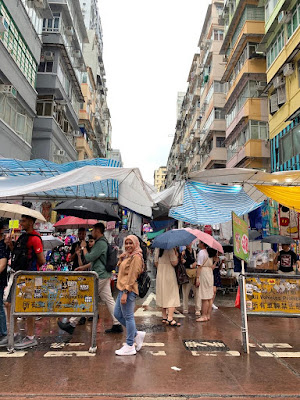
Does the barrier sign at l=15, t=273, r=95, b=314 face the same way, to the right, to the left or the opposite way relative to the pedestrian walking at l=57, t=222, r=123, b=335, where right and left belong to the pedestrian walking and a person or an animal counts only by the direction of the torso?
to the left

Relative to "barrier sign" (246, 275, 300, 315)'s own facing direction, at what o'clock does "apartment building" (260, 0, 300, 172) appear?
The apartment building is roughly at 6 o'clock from the barrier sign.

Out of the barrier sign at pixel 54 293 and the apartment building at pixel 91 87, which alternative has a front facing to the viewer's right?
the apartment building

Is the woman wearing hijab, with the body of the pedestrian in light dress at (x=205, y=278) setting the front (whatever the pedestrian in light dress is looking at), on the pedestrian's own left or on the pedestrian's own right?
on the pedestrian's own left

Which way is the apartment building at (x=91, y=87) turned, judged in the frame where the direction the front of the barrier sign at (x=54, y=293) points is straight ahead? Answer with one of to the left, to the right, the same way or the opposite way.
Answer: to the left

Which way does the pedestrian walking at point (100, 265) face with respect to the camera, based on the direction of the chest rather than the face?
to the viewer's left

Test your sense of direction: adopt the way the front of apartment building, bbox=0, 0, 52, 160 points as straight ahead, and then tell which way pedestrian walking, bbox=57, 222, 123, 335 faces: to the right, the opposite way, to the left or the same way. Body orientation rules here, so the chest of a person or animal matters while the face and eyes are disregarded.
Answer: the opposite way

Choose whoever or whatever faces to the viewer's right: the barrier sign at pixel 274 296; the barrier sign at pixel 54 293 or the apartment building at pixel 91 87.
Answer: the apartment building

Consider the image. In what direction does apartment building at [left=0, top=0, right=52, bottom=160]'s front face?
to the viewer's right
